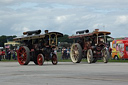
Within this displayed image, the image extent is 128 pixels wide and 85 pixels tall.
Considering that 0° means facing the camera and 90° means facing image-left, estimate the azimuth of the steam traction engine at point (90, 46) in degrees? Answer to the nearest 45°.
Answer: approximately 315°

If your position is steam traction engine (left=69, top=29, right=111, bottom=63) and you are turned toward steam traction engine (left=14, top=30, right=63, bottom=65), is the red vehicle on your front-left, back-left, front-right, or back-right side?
back-right

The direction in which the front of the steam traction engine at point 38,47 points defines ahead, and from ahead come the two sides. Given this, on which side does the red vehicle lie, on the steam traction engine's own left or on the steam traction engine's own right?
on the steam traction engine's own left

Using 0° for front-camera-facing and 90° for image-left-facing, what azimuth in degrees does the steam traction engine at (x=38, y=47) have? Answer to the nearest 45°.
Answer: approximately 315°

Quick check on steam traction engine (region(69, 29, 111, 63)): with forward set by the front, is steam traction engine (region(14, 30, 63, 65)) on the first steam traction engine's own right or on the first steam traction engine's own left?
on the first steam traction engine's own right

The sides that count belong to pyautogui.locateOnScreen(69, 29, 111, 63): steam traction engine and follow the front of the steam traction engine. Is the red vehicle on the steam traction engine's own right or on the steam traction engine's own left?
on the steam traction engine's own left

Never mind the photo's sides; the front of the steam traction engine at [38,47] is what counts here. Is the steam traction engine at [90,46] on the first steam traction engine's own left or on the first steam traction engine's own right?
on the first steam traction engine's own left
